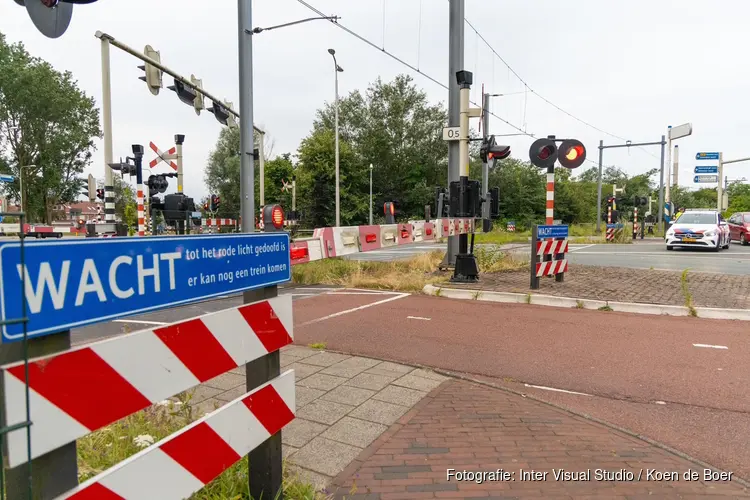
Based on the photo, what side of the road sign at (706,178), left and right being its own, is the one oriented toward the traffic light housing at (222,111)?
front

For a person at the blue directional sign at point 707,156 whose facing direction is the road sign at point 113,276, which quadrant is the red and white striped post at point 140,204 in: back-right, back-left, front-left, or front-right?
front-right

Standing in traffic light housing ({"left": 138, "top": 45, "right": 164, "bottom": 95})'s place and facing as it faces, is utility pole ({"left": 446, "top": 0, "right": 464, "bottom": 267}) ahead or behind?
behind

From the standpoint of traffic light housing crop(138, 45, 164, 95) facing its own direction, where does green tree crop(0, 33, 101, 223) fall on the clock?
The green tree is roughly at 1 o'clock from the traffic light housing.

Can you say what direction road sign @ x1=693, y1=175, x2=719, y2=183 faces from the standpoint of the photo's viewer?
facing the viewer

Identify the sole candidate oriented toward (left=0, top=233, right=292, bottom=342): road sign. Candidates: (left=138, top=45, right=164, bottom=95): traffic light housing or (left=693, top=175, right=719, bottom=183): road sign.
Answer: (left=693, top=175, right=719, bottom=183): road sign

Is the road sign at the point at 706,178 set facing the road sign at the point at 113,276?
yes

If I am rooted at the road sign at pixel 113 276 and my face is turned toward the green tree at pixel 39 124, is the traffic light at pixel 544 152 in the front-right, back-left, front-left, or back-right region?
front-right

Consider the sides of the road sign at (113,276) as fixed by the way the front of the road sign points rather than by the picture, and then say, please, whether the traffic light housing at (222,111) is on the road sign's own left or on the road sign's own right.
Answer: on the road sign's own left

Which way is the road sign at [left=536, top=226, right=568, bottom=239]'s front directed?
toward the camera
